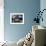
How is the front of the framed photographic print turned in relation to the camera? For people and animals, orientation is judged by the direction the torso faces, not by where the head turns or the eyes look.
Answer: facing the viewer
